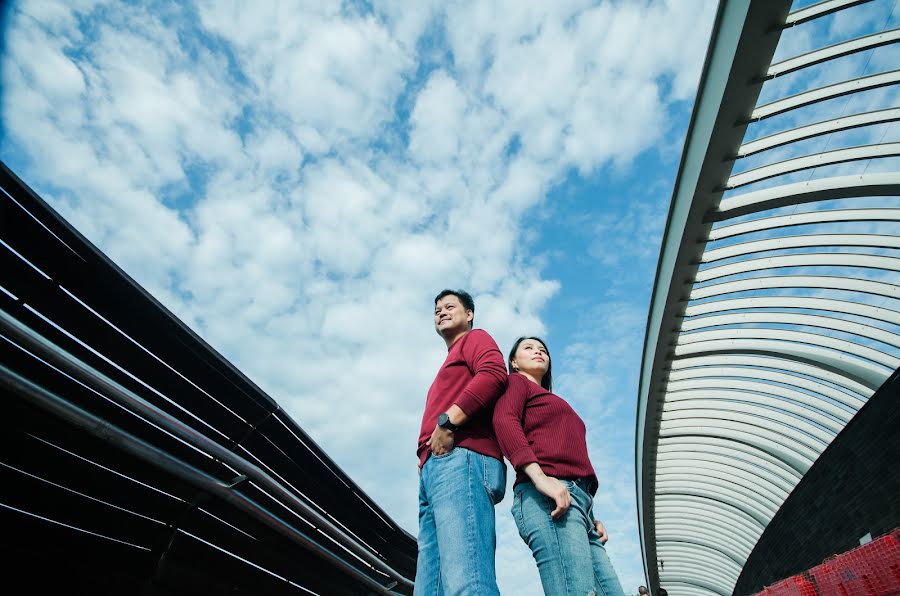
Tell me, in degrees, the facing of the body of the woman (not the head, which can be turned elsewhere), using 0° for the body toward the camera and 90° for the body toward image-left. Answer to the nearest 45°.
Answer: approximately 315°

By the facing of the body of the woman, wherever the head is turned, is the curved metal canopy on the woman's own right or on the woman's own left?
on the woman's own left

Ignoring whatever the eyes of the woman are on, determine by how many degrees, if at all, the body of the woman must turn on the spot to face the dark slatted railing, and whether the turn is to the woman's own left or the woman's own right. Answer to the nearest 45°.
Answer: approximately 135° to the woman's own right

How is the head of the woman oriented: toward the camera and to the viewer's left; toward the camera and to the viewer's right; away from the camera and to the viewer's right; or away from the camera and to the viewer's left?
toward the camera and to the viewer's right
